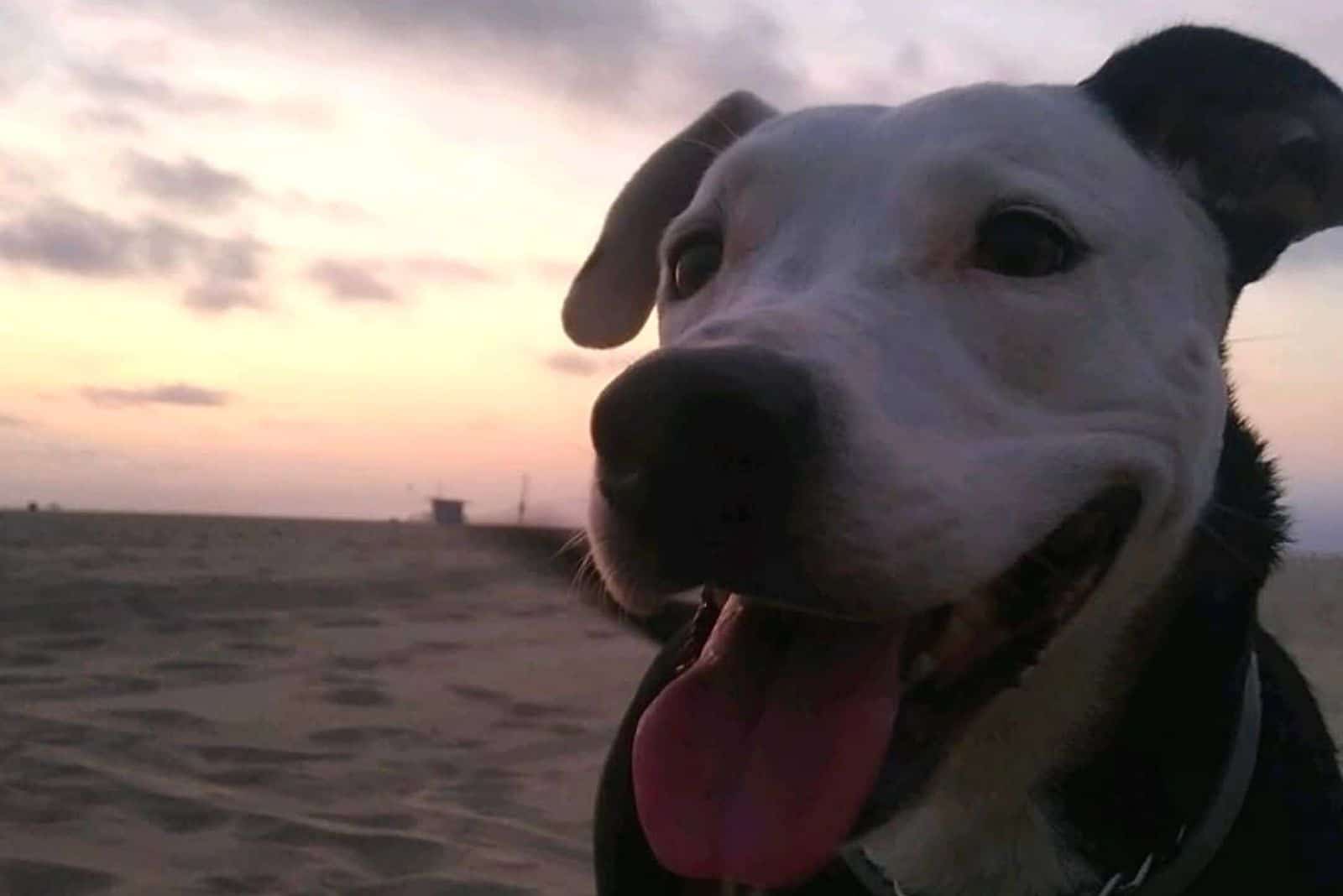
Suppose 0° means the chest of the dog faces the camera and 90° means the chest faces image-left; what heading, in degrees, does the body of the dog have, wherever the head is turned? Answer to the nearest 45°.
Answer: approximately 45°
